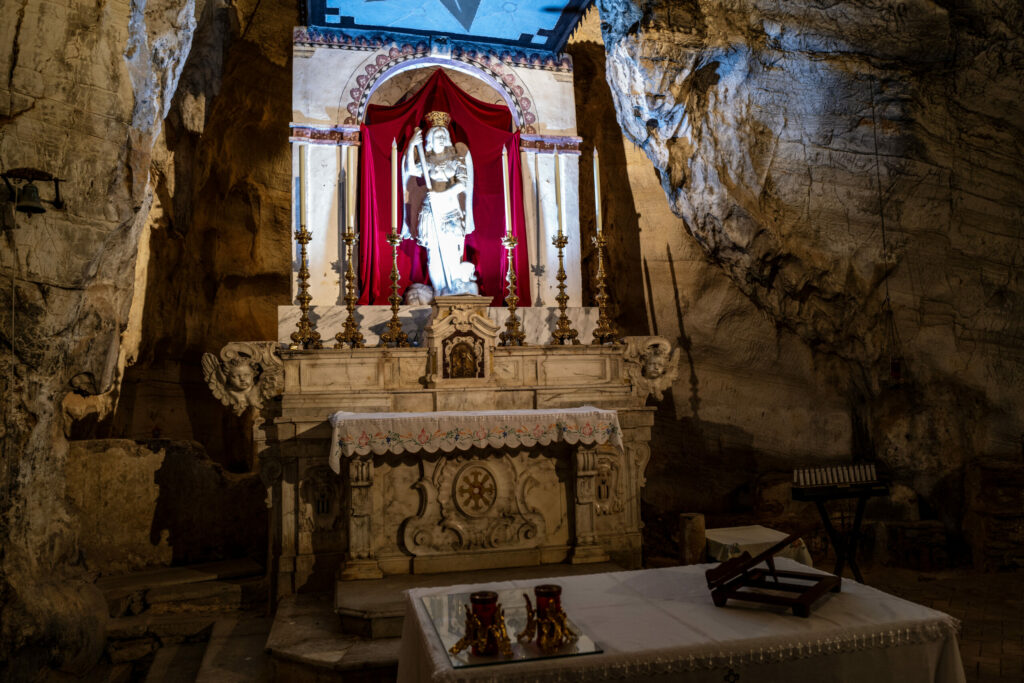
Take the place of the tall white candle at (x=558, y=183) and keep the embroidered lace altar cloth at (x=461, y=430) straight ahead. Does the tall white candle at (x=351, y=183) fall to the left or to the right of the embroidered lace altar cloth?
right

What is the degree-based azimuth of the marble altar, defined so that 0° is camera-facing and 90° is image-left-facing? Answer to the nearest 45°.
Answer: approximately 0°

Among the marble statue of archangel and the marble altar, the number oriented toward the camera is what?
2

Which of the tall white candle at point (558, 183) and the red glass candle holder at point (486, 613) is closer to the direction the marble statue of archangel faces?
the red glass candle holder

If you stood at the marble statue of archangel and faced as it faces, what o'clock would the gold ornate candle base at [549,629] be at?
The gold ornate candle base is roughly at 12 o'clock from the marble statue of archangel.

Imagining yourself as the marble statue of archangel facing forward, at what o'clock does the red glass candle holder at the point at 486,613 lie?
The red glass candle holder is roughly at 12 o'clock from the marble statue of archangel.
